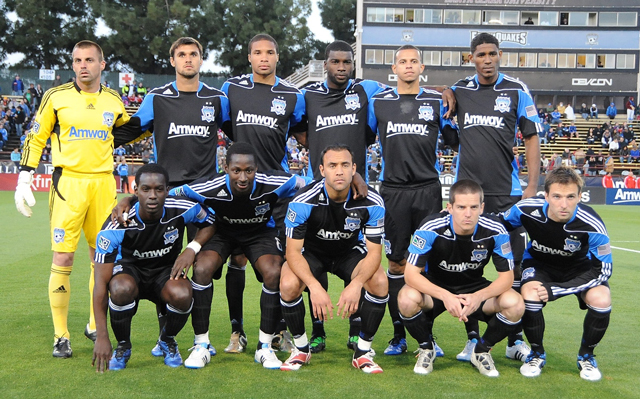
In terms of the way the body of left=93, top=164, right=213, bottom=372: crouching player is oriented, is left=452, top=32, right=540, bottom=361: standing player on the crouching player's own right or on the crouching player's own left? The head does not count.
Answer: on the crouching player's own left

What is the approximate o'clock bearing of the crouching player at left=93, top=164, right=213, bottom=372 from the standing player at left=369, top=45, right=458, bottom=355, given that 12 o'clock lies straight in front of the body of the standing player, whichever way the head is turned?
The crouching player is roughly at 2 o'clock from the standing player.

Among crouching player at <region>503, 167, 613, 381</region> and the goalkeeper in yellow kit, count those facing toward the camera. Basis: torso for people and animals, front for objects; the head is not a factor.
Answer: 2

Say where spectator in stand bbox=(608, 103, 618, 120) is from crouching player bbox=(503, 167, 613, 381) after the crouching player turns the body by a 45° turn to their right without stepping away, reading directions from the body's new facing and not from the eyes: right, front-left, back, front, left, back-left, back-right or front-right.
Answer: back-right

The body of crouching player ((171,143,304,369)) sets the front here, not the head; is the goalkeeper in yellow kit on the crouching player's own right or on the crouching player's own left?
on the crouching player's own right

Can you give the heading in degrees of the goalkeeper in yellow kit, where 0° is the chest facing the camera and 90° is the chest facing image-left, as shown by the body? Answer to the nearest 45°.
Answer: approximately 0°

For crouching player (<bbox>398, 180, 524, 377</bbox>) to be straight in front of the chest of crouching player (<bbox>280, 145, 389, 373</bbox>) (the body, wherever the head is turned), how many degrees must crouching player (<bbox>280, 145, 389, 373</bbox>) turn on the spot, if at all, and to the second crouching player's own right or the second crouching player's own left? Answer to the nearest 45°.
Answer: approximately 90° to the second crouching player's own left

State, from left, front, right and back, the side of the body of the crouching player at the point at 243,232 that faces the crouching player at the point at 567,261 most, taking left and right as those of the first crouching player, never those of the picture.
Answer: left

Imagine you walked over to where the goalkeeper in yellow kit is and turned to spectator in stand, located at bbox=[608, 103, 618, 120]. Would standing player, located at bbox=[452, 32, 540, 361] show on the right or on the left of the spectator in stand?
right
